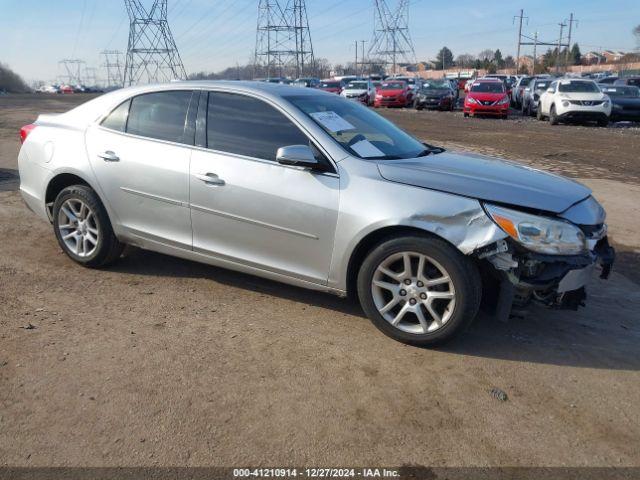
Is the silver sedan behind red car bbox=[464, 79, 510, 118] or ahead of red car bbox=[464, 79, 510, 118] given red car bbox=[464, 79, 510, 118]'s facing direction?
ahead

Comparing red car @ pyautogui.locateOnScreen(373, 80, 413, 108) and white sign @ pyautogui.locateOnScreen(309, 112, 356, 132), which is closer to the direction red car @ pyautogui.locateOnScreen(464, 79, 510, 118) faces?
the white sign

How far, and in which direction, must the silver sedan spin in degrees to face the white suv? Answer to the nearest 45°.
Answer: approximately 90° to its left

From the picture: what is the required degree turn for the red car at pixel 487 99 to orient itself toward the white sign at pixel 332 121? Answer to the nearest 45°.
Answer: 0° — it already faces it

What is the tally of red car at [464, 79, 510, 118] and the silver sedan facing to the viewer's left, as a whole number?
0

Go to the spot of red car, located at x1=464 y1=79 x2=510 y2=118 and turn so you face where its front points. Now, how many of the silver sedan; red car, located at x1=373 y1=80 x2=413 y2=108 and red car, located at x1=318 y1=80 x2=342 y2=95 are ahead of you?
1

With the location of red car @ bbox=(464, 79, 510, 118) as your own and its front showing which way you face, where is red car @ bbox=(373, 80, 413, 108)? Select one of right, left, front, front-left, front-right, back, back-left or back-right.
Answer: back-right

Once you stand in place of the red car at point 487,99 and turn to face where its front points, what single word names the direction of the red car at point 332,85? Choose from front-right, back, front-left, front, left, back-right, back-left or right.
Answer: back-right

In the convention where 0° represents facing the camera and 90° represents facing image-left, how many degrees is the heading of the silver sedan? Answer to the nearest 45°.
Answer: approximately 315°

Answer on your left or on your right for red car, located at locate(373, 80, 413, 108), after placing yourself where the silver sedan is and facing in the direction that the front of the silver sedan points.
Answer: on your left
